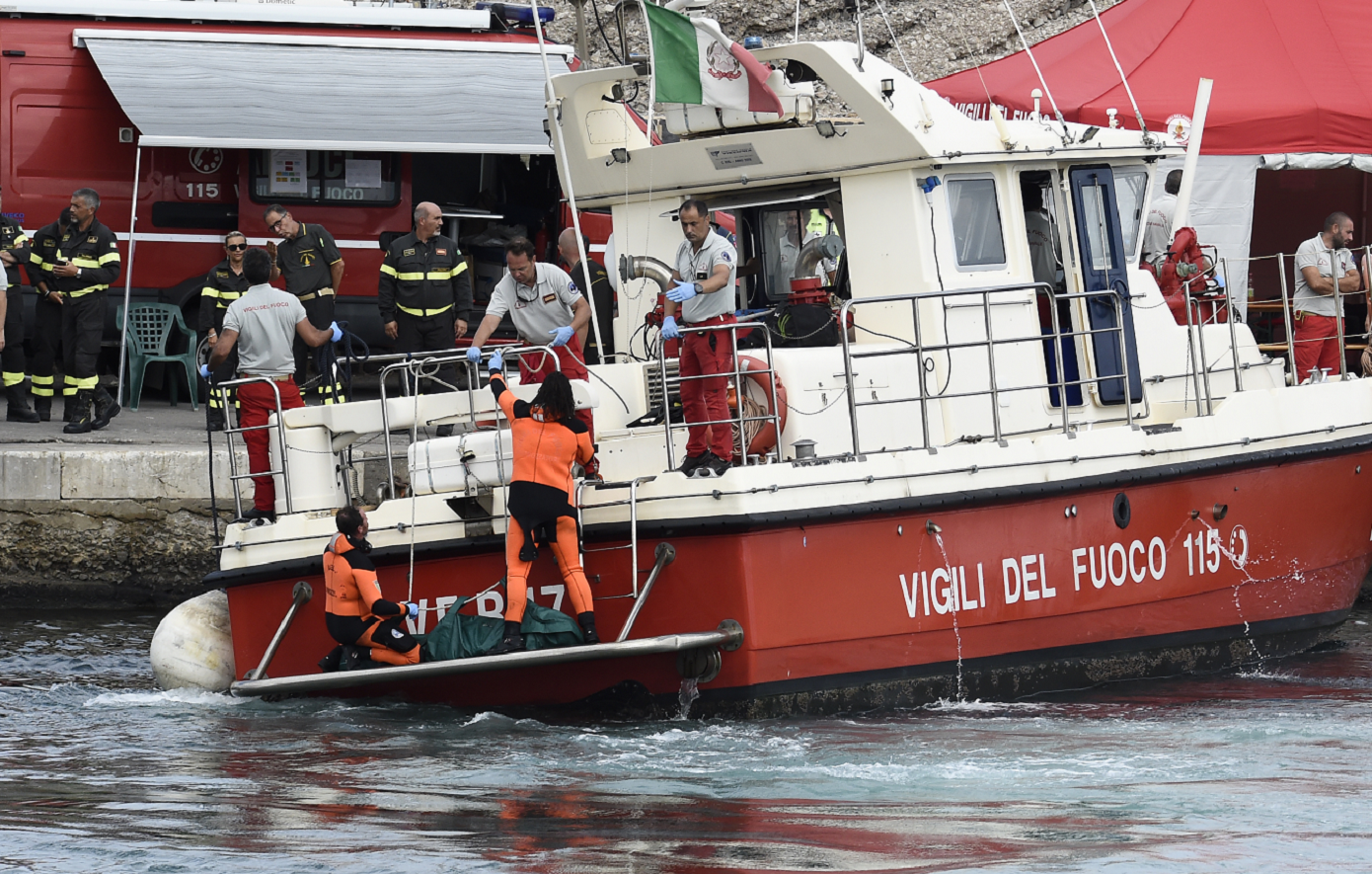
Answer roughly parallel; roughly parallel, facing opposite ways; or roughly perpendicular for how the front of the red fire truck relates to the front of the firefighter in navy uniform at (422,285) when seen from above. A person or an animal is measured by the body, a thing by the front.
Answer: roughly perpendicular

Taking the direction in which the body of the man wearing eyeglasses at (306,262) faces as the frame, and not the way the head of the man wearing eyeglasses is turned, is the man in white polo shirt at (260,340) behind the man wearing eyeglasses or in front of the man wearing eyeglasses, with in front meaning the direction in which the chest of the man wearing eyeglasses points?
in front

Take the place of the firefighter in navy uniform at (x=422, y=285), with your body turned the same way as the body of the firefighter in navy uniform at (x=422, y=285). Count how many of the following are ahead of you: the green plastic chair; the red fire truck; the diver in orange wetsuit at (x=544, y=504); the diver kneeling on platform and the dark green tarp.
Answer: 3

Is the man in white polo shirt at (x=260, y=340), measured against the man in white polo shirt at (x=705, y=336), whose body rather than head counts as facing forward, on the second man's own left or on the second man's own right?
on the second man's own right

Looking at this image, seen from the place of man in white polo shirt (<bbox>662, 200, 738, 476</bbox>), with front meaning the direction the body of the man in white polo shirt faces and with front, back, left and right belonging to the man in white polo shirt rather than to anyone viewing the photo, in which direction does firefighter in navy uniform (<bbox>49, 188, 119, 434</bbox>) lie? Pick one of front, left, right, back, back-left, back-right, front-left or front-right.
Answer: right

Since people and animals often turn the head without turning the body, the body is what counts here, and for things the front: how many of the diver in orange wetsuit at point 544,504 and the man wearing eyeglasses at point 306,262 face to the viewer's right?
0

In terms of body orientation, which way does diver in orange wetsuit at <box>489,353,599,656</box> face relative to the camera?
away from the camera

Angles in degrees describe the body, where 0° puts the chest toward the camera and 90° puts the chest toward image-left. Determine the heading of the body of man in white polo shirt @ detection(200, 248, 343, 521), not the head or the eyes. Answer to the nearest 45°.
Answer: approximately 180°
